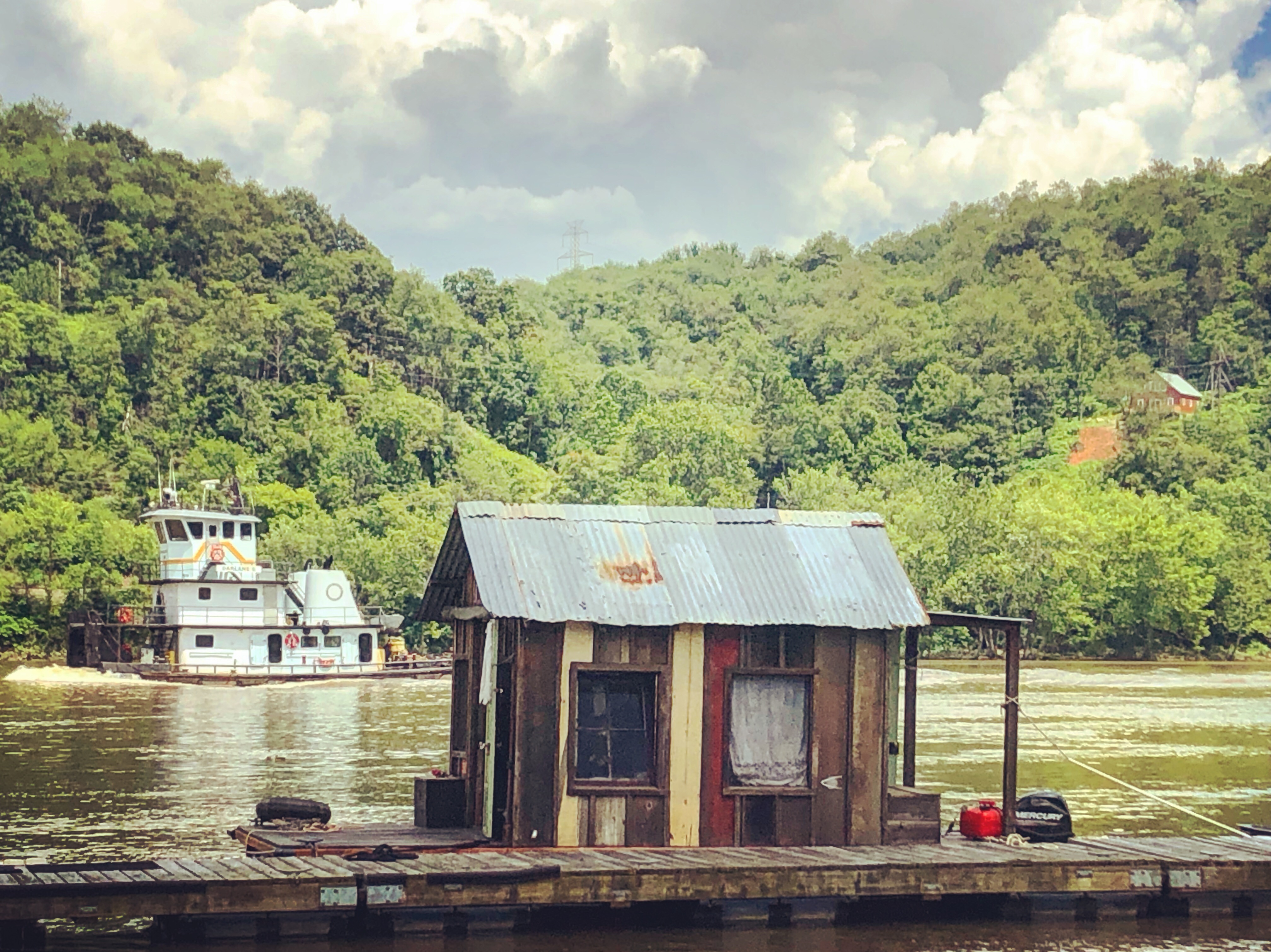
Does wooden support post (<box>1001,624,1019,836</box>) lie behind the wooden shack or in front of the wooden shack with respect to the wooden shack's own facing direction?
behind
